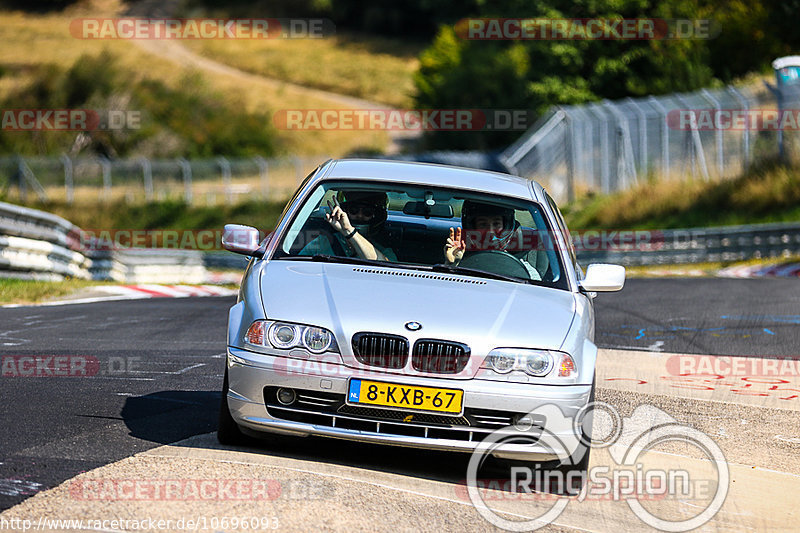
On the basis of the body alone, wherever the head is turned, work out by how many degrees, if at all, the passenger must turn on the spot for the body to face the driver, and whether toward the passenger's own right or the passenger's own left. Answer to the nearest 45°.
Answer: approximately 90° to the passenger's own left

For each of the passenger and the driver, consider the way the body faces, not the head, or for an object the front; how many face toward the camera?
2

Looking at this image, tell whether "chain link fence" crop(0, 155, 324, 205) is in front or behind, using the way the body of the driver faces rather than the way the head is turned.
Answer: behind

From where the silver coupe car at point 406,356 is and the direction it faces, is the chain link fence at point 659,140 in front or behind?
behind

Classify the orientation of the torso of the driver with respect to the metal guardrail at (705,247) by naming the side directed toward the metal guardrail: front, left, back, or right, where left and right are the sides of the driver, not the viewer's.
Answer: back

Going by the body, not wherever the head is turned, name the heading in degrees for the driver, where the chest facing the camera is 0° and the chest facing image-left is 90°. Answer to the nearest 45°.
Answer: approximately 0°

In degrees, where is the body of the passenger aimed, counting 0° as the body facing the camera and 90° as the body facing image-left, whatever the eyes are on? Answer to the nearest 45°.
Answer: approximately 0°

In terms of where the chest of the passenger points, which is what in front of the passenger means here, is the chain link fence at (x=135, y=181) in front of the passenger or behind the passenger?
behind

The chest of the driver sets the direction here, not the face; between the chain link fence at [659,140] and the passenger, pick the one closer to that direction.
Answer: the passenger
